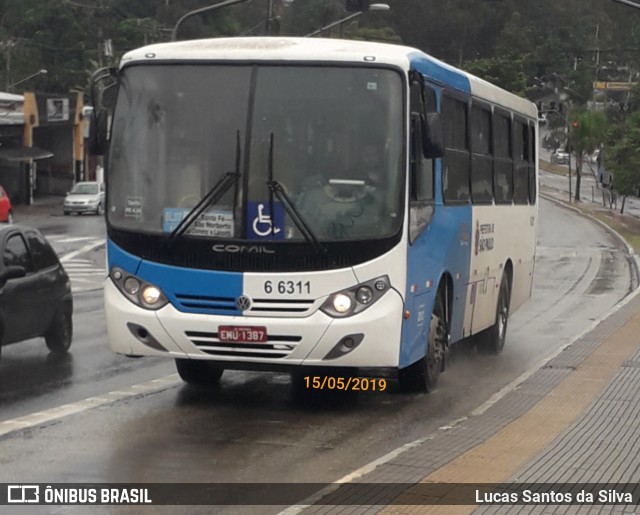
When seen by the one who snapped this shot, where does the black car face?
facing the viewer and to the left of the viewer

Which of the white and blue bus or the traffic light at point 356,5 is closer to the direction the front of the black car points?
the white and blue bus

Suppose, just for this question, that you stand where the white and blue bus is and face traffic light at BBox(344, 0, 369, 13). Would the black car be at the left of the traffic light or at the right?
left

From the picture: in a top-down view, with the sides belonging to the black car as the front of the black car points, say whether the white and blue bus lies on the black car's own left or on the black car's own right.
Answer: on the black car's own left

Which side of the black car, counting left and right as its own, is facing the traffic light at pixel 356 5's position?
back
